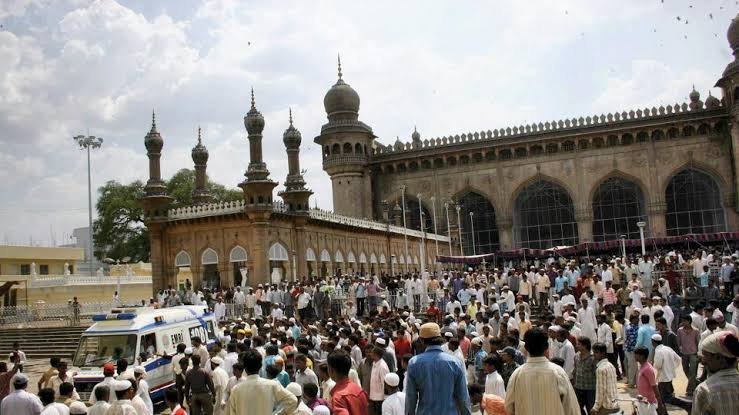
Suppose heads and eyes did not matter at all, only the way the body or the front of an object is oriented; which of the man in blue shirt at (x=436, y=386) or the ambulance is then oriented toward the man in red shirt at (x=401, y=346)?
the man in blue shirt

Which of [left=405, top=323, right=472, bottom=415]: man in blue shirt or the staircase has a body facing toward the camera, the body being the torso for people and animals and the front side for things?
the staircase

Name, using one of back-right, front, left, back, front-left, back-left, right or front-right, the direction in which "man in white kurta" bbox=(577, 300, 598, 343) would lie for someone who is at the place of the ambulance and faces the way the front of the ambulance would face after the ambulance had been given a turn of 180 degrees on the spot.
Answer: front-right

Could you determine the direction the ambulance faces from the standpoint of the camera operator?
facing the viewer and to the left of the viewer

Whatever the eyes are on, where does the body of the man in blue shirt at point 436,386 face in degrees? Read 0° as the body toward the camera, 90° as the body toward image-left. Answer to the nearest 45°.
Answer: approximately 180°

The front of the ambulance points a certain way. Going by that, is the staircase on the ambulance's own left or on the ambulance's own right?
on the ambulance's own right

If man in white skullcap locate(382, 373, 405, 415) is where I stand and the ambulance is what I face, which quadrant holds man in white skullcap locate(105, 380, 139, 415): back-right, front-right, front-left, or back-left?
front-left

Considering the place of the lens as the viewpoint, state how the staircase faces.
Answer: facing the viewer

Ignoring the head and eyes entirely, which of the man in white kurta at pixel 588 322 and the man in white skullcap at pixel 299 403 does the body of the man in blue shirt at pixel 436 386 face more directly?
the man in white kurta

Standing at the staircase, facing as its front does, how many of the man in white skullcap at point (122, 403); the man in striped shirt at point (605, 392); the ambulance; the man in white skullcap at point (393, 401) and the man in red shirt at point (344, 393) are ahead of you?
5

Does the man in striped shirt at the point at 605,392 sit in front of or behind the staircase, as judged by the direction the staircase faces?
in front

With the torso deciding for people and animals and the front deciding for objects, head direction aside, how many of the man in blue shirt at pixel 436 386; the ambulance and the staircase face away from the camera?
1

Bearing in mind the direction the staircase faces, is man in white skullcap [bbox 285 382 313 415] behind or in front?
in front

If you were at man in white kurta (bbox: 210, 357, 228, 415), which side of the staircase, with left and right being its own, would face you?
front

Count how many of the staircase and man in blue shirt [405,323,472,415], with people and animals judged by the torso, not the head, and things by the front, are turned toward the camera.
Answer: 1

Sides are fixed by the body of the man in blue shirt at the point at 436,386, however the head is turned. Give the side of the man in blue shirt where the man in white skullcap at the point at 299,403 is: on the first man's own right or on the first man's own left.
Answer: on the first man's own left

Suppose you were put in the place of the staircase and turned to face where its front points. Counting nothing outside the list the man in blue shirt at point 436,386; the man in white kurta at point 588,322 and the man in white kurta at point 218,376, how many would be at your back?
0

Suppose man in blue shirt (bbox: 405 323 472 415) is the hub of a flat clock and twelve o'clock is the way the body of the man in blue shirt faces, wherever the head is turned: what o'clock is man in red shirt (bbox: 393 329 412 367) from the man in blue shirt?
The man in red shirt is roughly at 12 o'clock from the man in blue shirt.

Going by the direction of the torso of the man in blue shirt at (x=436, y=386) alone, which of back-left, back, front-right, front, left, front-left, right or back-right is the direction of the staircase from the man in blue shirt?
front-left

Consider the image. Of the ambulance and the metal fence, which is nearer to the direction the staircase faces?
the ambulance
